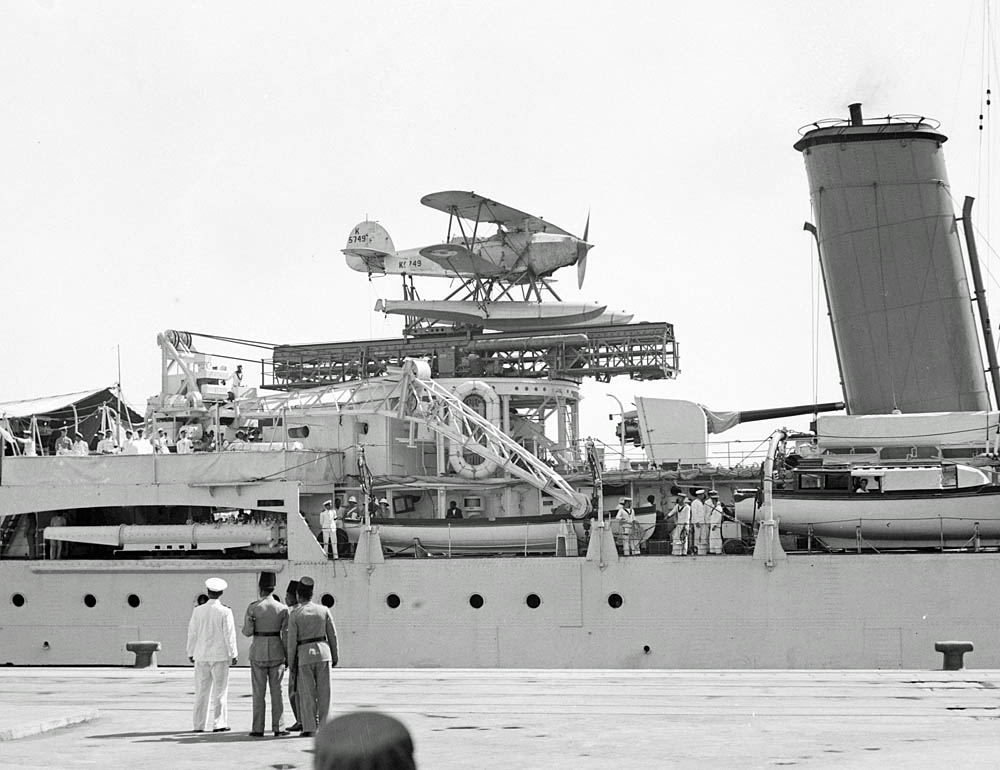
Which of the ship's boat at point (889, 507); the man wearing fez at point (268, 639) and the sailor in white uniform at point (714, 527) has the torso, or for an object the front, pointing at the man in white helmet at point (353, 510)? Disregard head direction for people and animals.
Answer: the man wearing fez

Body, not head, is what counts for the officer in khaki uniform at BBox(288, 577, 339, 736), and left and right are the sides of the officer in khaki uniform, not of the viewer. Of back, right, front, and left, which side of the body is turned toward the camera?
back

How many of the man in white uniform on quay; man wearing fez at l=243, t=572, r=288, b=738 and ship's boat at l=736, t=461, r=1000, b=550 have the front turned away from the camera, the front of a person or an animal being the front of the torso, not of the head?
2

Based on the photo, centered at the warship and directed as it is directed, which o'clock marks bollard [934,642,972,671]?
The bollard is roughly at 2 o'clock from the warship.

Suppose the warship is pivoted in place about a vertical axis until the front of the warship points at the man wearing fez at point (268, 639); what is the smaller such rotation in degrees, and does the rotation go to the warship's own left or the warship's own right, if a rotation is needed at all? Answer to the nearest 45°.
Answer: approximately 90° to the warship's own right

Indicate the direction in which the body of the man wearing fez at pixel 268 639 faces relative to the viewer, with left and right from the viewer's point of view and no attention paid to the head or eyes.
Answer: facing away from the viewer

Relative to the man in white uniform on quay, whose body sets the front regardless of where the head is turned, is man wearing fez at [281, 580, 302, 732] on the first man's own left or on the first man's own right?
on the first man's own right

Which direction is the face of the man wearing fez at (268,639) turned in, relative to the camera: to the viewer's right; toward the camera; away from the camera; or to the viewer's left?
away from the camera

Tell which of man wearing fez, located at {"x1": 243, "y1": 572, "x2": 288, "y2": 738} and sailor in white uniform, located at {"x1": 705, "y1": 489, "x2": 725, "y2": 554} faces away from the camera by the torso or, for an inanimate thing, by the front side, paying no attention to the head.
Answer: the man wearing fez

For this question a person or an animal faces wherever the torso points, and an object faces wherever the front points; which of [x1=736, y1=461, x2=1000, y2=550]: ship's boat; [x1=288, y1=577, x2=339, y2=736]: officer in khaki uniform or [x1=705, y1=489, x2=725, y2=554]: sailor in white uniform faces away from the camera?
the officer in khaki uniform

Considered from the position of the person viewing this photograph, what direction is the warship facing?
facing to the right of the viewer

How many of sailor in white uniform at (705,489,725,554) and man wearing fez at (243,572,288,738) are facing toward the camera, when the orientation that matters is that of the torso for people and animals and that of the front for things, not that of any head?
1

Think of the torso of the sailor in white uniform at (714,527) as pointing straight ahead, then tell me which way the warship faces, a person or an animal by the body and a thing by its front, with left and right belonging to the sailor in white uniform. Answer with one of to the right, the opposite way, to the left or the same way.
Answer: to the left

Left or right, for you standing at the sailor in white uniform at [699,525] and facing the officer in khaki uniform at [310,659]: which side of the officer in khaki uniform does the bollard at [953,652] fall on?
left

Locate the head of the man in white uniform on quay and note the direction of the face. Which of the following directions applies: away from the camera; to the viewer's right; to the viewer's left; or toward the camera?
away from the camera

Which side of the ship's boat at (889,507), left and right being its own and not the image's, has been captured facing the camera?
right

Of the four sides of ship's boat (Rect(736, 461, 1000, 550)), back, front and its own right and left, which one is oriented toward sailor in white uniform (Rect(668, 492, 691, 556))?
back
